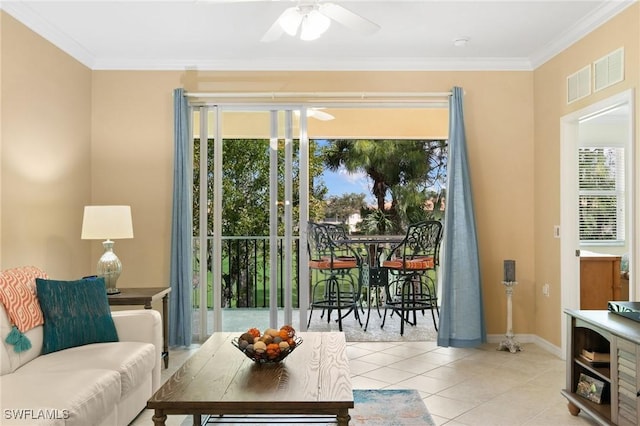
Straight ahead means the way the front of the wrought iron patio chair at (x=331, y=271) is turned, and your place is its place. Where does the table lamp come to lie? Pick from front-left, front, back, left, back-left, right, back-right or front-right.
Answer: back

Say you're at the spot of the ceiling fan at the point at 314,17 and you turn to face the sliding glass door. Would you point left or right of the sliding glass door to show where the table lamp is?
left

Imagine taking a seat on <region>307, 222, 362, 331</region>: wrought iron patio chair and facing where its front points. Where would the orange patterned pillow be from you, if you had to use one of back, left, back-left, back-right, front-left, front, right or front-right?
back

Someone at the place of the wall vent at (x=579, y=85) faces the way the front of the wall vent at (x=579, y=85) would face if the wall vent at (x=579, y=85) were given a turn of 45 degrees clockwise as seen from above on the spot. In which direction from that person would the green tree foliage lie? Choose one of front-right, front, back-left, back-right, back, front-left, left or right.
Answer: front-right

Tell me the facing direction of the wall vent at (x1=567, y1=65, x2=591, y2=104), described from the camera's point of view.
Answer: facing the viewer and to the left of the viewer

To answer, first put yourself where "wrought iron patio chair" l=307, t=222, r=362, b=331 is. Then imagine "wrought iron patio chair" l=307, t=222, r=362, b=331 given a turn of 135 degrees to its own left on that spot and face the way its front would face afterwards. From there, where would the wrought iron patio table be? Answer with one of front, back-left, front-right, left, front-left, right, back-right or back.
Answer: back-right

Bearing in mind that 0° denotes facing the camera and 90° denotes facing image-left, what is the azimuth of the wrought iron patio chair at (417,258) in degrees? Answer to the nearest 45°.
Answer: approximately 135°

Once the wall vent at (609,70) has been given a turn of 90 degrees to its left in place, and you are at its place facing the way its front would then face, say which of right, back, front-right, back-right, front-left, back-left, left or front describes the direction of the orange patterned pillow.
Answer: right

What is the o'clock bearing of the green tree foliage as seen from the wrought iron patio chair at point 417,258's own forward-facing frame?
The green tree foliage is roughly at 1 o'clock from the wrought iron patio chair.

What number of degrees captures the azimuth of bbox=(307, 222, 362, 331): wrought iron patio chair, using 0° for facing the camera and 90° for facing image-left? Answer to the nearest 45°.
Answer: approximately 225°

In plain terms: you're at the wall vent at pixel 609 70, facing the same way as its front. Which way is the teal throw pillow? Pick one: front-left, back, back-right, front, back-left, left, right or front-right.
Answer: front

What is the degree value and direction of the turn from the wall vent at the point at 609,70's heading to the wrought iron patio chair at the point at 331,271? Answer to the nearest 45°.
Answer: approximately 45° to its right

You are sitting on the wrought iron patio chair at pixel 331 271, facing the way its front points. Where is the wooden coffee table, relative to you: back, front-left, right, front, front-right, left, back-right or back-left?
back-right

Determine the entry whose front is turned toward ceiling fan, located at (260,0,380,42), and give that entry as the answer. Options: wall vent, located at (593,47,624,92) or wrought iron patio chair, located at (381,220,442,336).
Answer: the wall vent
